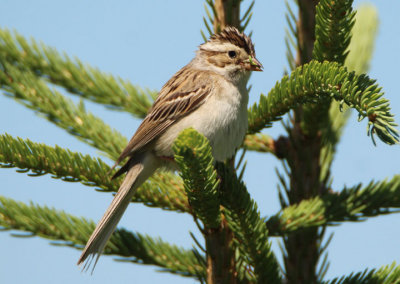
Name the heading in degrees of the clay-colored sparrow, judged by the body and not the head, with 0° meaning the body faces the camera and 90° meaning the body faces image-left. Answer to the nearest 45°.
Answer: approximately 315°
